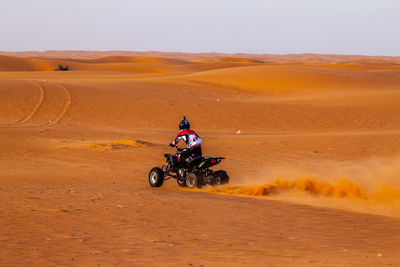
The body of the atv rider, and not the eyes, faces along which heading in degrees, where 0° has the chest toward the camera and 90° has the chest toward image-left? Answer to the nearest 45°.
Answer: approximately 135°

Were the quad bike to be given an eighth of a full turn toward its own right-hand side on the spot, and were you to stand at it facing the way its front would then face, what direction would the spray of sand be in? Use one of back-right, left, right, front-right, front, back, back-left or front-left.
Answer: right

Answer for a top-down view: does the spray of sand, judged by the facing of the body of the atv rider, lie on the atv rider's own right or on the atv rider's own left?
on the atv rider's own right

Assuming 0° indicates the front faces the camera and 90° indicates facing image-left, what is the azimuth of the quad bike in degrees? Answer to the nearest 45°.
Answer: approximately 135°
